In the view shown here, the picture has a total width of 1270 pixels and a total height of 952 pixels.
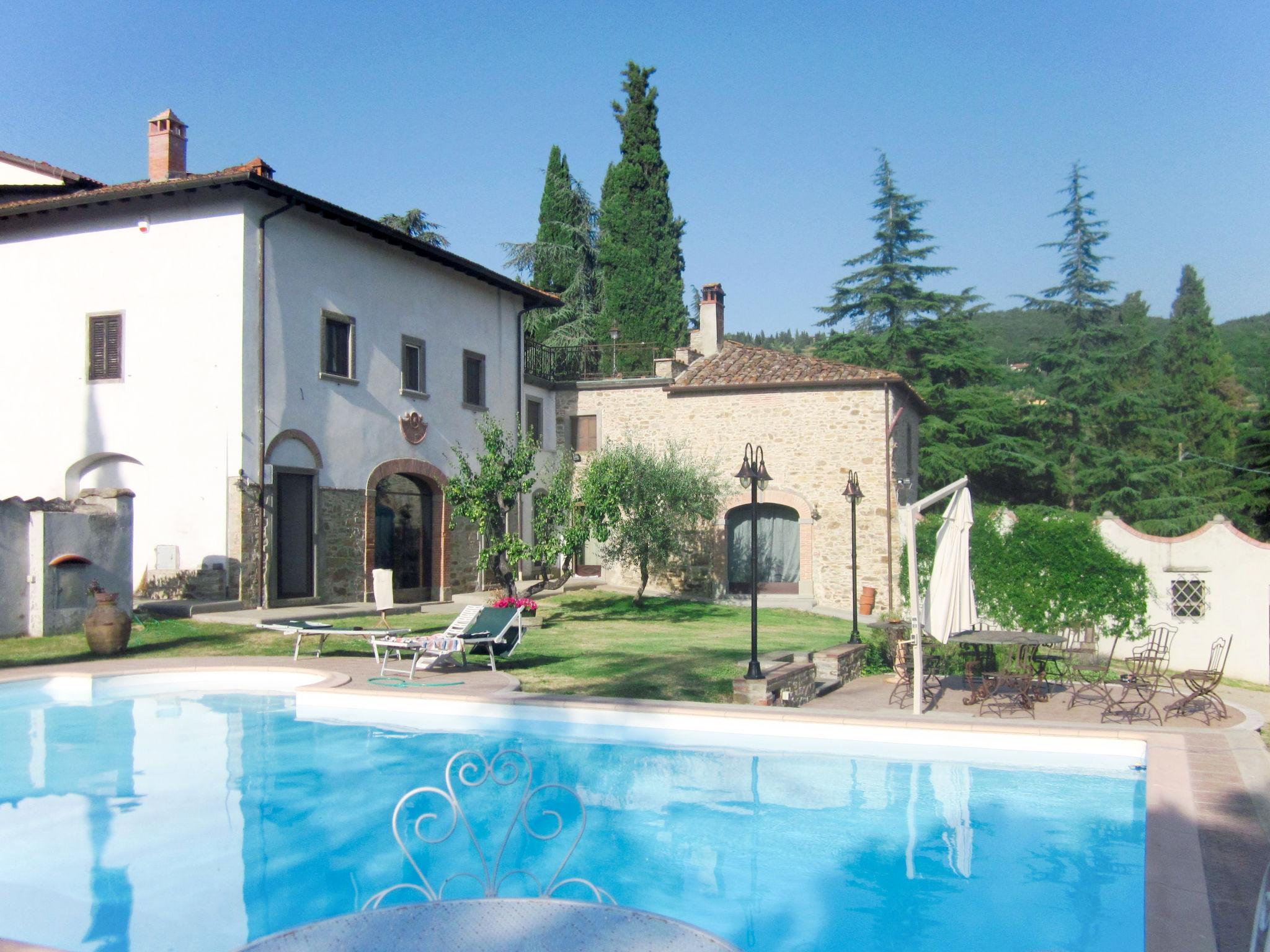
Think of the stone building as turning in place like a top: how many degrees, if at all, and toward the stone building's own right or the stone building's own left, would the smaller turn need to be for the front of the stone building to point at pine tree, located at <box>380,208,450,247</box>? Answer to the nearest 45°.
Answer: approximately 135° to the stone building's own right

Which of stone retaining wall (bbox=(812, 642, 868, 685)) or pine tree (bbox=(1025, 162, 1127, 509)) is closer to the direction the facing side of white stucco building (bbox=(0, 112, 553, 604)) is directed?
the stone retaining wall

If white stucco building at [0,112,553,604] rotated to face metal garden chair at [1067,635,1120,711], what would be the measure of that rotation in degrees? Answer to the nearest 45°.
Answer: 0° — it already faces it

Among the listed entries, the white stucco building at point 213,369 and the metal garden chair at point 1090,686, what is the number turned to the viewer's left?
1

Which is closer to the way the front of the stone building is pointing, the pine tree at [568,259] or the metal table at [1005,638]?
the metal table

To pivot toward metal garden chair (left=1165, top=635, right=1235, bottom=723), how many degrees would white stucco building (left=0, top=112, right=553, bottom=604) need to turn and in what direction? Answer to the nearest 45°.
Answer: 0° — it already faces it

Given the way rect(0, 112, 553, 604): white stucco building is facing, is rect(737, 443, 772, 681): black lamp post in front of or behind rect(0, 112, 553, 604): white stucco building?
in front

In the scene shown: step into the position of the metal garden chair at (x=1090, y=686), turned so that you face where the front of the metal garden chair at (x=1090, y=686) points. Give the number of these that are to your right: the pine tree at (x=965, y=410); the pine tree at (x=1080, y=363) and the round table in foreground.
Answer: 2

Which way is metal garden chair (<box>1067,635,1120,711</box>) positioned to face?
to the viewer's left

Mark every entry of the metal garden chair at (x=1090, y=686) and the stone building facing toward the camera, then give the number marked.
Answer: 1

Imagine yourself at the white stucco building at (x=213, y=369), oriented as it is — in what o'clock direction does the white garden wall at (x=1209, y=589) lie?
The white garden wall is roughly at 11 o'clock from the white stucco building.
